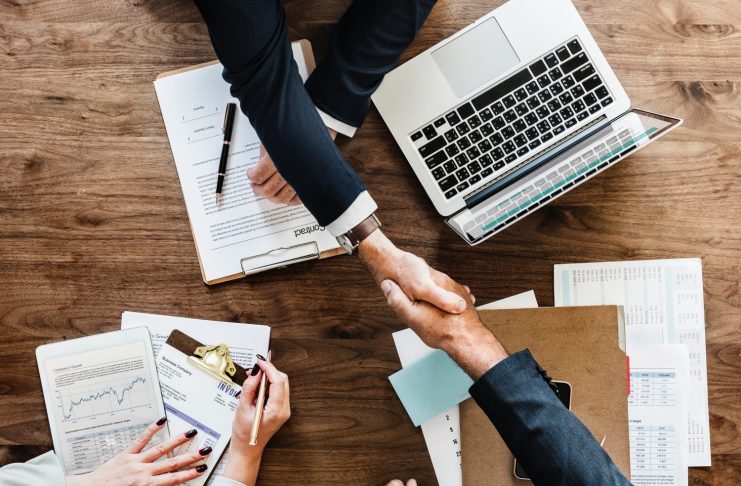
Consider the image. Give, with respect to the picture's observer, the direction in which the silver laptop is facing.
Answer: facing away from the viewer and to the left of the viewer

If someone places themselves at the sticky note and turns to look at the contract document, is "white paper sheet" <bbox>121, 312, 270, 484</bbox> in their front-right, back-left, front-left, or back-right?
front-left

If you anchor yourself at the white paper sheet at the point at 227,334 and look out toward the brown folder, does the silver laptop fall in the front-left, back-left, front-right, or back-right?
front-left

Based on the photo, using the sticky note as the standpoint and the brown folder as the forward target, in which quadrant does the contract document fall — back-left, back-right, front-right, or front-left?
back-left
